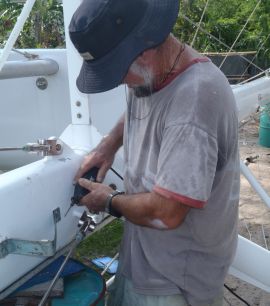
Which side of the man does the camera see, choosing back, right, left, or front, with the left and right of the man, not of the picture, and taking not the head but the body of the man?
left

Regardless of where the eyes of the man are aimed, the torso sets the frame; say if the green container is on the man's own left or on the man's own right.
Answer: on the man's own right

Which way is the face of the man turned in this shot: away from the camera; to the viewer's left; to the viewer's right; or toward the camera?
to the viewer's left
